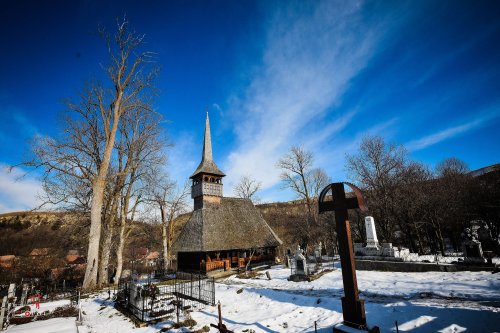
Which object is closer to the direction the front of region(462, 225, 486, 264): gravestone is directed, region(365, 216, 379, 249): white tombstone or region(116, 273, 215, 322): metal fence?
the metal fence

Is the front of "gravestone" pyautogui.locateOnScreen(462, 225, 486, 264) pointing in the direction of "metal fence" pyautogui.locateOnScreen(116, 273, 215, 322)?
yes

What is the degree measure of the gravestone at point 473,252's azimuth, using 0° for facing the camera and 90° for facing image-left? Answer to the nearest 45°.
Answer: approximately 45°

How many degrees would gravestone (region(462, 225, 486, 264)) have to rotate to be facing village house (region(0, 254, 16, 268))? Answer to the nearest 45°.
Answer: approximately 45° to its right
